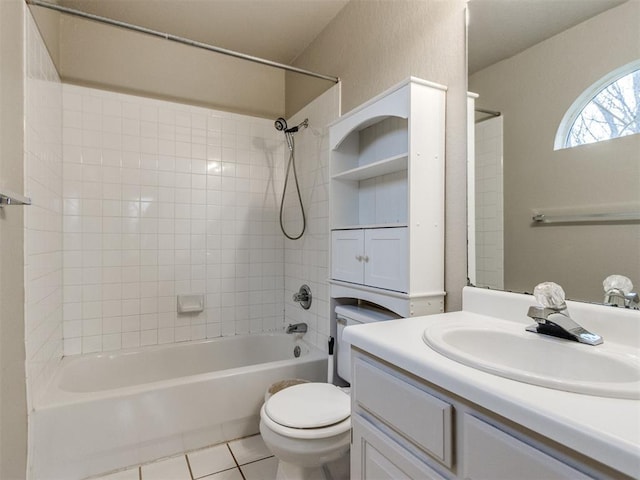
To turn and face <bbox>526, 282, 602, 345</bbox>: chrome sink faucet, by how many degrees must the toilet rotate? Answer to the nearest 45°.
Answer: approximately 90° to its left

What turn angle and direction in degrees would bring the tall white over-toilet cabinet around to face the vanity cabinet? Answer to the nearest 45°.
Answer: approximately 45° to its left

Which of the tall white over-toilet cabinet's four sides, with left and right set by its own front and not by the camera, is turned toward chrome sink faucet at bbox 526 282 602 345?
left

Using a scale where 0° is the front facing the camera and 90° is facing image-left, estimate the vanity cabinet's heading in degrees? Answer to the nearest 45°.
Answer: approximately 45°

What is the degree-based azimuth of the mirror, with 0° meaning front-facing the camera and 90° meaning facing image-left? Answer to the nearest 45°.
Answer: approximately 45°
